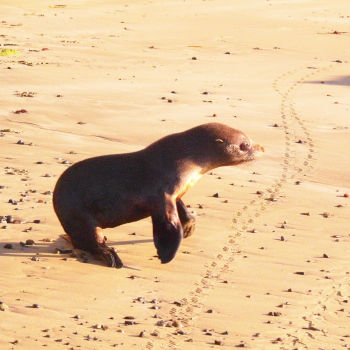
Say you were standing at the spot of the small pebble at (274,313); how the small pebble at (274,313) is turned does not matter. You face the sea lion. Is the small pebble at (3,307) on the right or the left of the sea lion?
left

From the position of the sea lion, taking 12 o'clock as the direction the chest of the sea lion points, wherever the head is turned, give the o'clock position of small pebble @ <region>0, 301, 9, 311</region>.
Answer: The small pebble is roughly at 4 o'clock from the sea lion.

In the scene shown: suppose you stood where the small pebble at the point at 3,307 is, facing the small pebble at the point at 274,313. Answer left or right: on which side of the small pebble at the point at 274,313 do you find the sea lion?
left

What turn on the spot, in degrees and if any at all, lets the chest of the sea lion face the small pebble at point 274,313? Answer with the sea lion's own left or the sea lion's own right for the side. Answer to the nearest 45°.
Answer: approximately 45° to the sea lion's own right

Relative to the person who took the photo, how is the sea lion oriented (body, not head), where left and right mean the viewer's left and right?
facing to the right of the viewer
